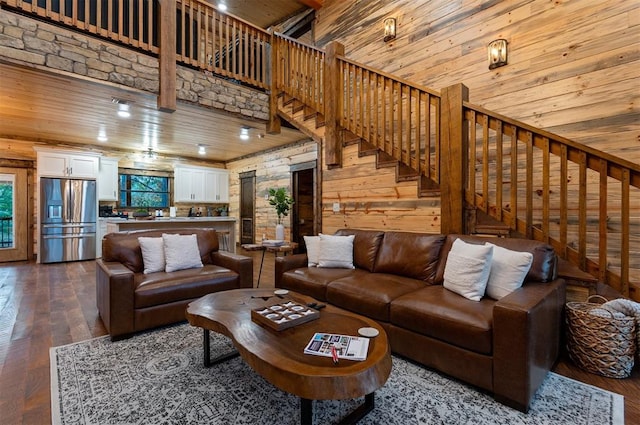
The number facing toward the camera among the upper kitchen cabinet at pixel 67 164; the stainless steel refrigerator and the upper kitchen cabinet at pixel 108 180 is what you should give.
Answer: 3

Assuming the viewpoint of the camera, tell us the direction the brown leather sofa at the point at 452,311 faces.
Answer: facing the viewer and to the left of the viewer

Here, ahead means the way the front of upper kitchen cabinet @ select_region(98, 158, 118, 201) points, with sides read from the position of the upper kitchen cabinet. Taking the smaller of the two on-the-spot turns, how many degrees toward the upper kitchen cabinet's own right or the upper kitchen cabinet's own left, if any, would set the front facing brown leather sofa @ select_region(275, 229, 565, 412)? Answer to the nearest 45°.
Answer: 0° — it already faces it

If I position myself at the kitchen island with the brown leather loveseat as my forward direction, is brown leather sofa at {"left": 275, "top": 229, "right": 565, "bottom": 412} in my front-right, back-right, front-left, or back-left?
front-left

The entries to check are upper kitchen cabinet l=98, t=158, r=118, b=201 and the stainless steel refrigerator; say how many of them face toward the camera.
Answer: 2

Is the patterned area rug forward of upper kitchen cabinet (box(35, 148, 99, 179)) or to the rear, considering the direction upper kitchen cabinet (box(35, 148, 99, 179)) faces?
forward

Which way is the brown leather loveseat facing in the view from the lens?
facing the viewer and to the right of the viewer

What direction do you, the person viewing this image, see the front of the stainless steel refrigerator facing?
facing the viewer

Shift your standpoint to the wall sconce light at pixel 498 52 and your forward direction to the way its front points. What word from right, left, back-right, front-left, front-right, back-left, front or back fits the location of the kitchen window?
front-right
